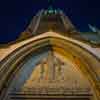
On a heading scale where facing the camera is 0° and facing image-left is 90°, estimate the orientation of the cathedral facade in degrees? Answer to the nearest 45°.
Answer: approximately 0°
